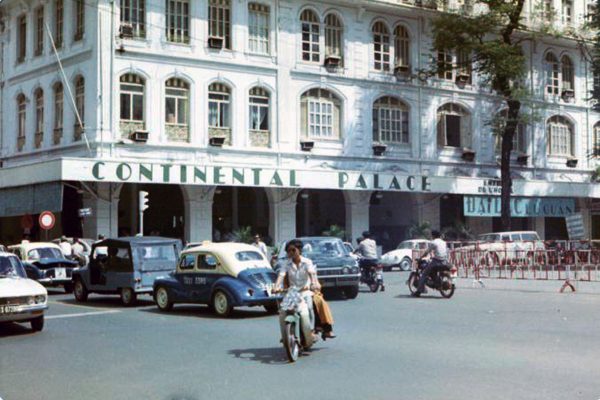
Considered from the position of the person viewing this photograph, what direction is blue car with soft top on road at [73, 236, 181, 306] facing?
facing away from the viewer and to the left of the viewer

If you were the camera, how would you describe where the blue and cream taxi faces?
facing away from the viewer and to the left of the viewer

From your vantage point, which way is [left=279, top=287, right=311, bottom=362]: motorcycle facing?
toward the camera

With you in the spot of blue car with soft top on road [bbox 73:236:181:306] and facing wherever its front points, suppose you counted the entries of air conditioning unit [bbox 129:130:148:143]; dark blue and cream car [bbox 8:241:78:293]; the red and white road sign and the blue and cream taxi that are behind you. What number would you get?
1

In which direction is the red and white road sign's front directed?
toward the camera

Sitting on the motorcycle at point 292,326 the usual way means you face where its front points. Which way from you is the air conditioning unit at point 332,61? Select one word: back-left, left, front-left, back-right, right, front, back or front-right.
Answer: back

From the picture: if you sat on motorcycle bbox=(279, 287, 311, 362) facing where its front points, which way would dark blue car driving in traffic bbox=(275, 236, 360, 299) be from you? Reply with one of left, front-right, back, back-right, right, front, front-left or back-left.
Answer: back

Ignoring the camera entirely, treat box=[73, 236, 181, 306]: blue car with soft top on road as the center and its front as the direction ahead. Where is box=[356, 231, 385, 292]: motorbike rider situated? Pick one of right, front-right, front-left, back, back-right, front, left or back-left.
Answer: back-right

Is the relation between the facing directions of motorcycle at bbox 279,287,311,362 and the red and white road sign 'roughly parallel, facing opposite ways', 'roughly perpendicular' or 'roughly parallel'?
roughly parallel

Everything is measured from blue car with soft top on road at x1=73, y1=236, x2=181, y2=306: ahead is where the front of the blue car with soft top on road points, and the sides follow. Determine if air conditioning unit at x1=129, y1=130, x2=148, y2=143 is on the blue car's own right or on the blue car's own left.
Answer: on the blue car's own right

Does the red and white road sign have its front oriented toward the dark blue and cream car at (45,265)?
yes

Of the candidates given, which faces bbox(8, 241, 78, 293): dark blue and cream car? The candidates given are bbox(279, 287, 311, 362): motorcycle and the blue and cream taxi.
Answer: the blue and cream taxi

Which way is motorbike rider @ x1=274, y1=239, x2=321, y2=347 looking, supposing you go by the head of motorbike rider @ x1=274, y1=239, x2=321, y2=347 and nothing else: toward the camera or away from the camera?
toward the camera
